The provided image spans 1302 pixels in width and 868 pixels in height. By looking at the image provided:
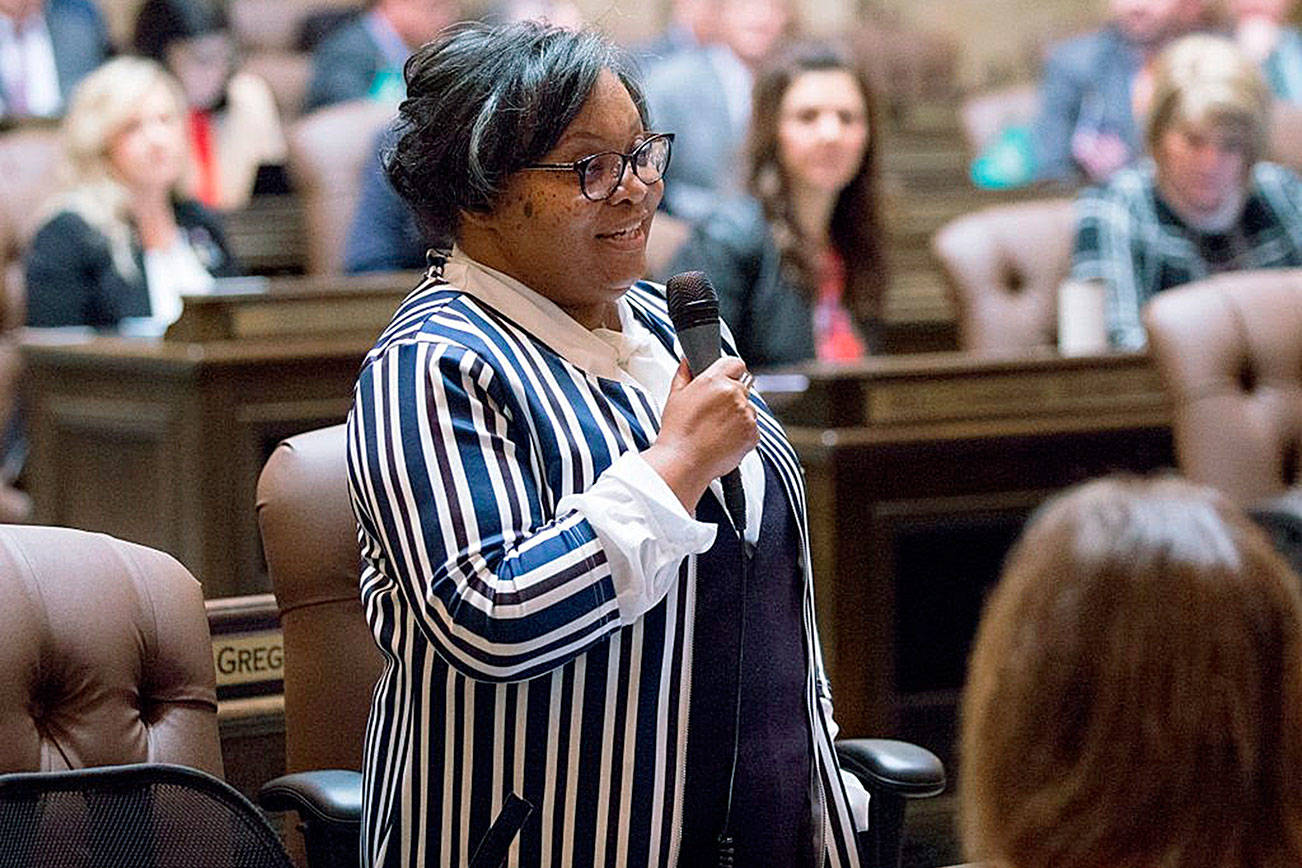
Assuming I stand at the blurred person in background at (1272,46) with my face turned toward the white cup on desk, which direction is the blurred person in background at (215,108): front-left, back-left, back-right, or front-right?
front-right

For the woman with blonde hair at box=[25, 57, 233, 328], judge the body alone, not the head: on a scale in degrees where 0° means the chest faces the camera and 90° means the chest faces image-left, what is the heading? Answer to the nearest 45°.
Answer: approximately 315°

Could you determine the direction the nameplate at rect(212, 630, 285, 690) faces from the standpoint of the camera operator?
facing the viewer

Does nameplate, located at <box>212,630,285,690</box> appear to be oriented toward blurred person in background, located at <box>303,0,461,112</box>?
no

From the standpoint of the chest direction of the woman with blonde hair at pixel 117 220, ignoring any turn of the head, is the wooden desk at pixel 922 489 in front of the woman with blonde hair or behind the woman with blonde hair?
in front

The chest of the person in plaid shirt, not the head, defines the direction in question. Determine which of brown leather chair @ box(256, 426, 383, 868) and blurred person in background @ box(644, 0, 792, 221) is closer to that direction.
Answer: the brown leather chair

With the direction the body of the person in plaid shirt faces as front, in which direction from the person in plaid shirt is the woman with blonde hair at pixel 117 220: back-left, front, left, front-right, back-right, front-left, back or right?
right
